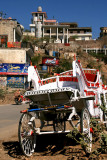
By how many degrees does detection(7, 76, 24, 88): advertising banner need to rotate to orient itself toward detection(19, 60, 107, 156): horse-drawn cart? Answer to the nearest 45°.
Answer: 0° — it already faces it

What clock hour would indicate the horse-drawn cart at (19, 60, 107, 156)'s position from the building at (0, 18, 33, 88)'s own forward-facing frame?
The horse-drawn cart is roughly at 12 o'clock from the building.

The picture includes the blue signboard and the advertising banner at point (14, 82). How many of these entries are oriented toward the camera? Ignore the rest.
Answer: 2

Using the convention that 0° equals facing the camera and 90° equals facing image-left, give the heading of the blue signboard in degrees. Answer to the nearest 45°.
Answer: approximately 0°

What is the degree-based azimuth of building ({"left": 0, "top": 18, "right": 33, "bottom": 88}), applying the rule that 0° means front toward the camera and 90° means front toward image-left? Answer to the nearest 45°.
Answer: approximately 0°
